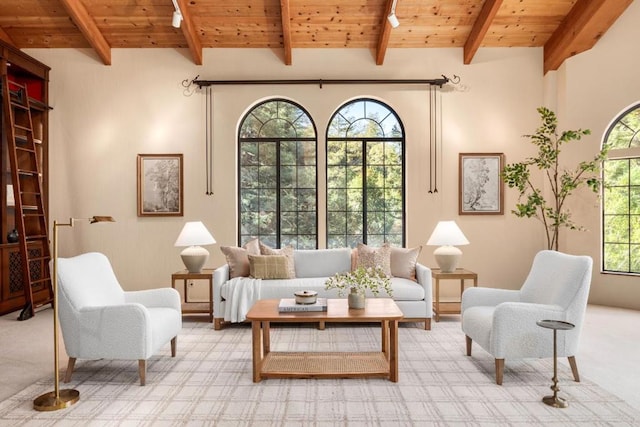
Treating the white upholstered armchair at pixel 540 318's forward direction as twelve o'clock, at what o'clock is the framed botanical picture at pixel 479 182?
The framed botanical picture is roughly at 4 o'clock from the white upholstered armchair.

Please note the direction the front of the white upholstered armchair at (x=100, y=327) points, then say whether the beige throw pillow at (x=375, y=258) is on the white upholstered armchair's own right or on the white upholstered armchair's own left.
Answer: on the white upholstered armchair's own left

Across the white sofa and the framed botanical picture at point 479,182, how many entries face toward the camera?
2

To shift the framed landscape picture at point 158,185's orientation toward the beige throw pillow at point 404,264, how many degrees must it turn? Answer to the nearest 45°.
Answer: approximately 45° to its left

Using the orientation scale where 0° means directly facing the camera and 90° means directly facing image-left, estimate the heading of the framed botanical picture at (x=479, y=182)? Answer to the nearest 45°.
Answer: approximately 0°

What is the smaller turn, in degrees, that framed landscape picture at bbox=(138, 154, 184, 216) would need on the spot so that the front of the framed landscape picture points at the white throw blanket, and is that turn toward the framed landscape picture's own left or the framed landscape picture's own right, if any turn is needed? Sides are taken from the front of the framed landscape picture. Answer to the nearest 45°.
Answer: approximately 45° to the framed landscape picture's own left

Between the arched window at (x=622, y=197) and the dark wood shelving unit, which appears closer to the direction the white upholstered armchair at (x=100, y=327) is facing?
the arched window
